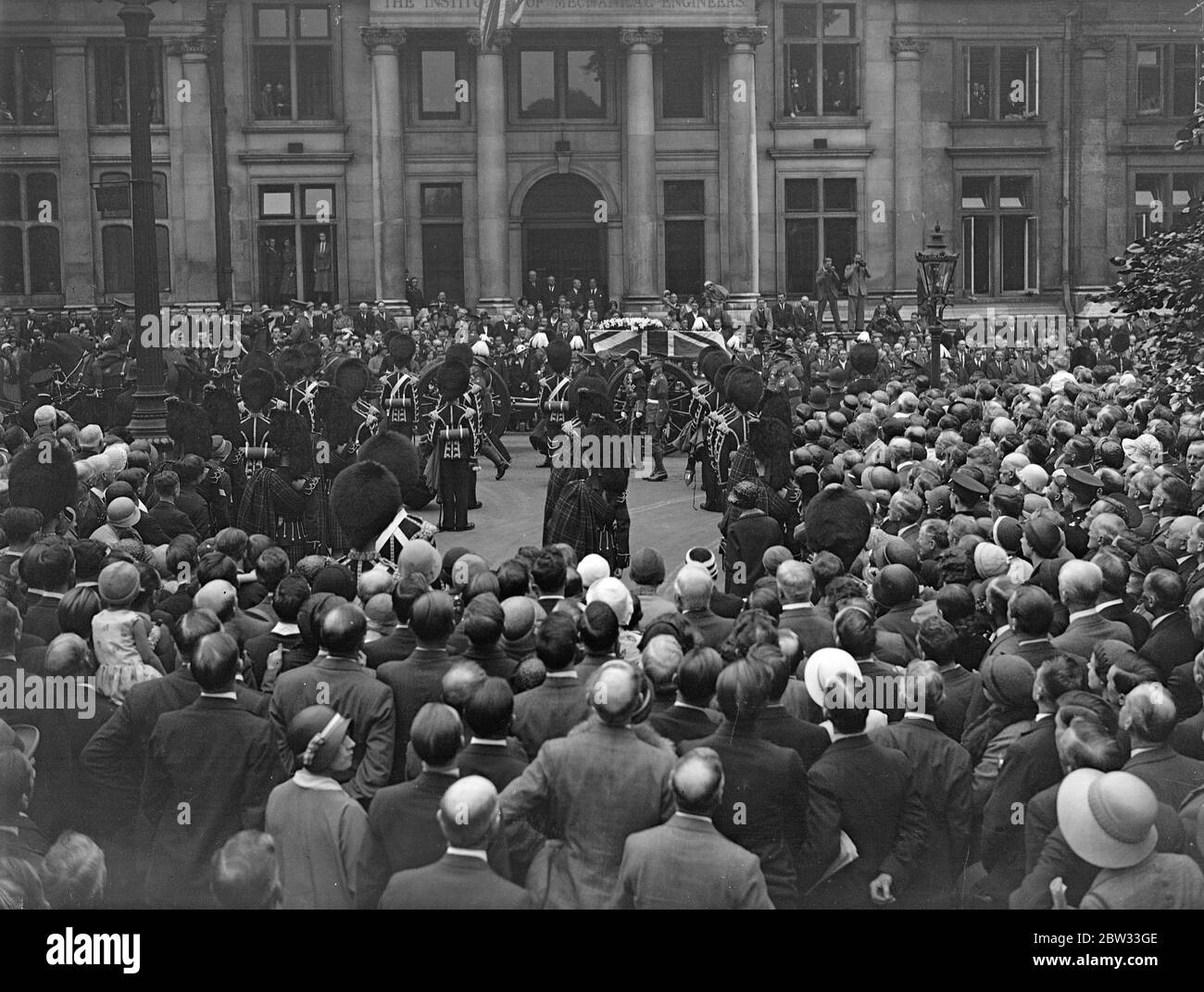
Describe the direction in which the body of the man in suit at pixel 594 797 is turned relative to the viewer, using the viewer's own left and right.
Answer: facing away from the viewer

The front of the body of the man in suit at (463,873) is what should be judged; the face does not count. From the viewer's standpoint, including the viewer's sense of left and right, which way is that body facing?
facing away from the viewer

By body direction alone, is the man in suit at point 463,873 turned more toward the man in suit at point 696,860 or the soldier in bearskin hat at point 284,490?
the soldier in bearskin hat

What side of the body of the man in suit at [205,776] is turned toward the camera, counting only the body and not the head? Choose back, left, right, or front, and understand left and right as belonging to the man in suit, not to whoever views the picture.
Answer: back

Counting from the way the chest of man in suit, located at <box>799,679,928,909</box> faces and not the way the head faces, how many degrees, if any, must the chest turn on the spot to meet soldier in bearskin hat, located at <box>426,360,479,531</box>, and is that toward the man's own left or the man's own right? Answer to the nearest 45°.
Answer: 0° — they already face them

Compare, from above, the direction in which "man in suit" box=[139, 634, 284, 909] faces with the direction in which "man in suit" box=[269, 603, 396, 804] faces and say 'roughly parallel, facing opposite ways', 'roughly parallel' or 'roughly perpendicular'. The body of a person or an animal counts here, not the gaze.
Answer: roughly parallel

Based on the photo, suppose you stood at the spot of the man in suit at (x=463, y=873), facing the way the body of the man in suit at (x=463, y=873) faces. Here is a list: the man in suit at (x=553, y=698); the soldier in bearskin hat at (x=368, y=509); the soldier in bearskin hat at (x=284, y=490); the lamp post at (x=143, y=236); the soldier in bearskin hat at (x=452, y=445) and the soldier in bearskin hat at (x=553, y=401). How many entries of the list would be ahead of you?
6

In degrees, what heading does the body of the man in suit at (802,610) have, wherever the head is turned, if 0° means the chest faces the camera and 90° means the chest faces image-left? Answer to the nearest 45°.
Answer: approximately 180°

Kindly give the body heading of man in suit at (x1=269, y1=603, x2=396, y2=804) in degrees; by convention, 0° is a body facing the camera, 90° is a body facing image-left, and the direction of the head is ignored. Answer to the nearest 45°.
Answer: approximately 180°

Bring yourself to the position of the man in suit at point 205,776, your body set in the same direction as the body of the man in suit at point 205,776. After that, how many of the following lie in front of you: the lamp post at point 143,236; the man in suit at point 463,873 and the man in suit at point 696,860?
1

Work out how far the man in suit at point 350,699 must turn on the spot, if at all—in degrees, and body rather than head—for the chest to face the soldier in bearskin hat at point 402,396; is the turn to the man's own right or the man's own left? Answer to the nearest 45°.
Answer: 0° — they already face them

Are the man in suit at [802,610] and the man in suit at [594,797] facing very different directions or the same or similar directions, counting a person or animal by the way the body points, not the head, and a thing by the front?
same or similar directions
